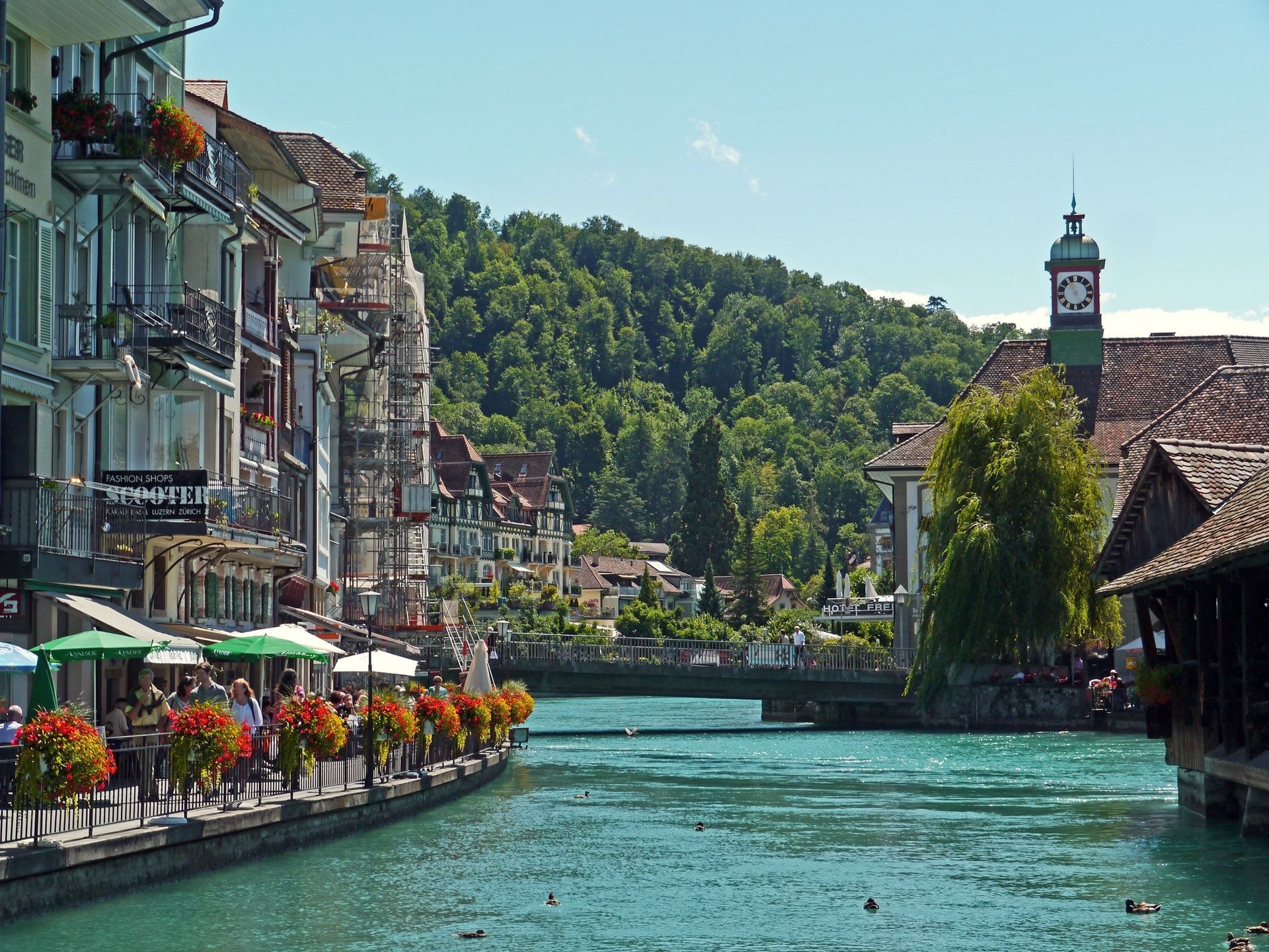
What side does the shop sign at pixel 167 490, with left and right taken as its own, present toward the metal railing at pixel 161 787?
front

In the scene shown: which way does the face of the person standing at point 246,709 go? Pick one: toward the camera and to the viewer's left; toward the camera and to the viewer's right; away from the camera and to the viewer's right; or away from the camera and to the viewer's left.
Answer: toward the camera and to the viewer's left

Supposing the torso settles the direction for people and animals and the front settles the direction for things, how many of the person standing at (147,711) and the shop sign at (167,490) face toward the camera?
2

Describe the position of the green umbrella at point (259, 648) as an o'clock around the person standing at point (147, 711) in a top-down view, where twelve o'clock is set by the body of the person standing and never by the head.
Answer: The green umbrella is roughly at 7 o'clock from the person standing.

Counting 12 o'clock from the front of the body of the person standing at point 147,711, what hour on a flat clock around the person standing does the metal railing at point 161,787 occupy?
The metal railing is roughly at 12 o'clock from the person standing.

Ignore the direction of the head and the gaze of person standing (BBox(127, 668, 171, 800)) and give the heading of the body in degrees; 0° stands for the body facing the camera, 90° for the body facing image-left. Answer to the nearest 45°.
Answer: approximately 0°

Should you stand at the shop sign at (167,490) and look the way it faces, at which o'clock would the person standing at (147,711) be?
The person standing is roughly at 12 o'clock from the shop sign.

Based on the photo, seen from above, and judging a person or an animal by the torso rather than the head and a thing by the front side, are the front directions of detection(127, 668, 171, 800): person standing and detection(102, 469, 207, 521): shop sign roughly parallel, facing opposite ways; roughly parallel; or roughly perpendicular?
roughly parallel

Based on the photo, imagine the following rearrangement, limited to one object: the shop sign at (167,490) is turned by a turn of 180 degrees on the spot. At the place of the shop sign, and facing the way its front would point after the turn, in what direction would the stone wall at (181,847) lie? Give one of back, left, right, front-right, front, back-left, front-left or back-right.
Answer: back

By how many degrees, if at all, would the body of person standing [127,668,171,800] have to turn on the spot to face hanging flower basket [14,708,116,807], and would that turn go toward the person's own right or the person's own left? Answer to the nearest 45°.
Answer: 0° — they already face it

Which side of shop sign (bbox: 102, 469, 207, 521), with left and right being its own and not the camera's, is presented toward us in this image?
front

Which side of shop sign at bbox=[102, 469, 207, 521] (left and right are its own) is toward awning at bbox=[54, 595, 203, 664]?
front
